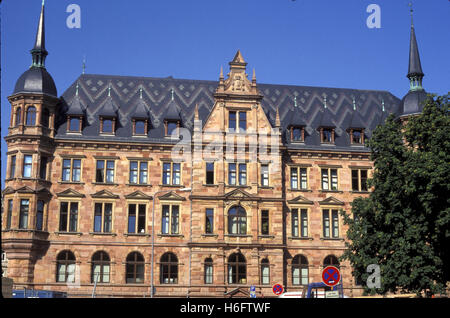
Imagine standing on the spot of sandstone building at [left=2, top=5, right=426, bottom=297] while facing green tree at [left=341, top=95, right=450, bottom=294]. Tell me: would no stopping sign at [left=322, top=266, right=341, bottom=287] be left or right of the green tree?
right

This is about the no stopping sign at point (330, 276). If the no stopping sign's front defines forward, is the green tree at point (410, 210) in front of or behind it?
behind

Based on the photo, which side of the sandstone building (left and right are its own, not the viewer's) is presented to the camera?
front

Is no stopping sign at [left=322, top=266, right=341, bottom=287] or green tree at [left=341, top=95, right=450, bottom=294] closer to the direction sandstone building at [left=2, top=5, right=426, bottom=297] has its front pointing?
the no stopping sign

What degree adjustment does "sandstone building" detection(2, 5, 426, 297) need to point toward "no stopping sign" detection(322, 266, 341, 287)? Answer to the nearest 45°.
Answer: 0° — it already faces it

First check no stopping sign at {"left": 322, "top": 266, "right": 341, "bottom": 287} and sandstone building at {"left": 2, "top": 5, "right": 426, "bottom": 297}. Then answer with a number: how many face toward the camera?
2

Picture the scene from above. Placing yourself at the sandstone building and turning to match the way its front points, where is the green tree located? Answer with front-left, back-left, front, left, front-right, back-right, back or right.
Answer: front-left

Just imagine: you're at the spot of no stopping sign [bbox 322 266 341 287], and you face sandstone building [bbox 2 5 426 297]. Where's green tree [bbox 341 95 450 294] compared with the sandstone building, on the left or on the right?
right
